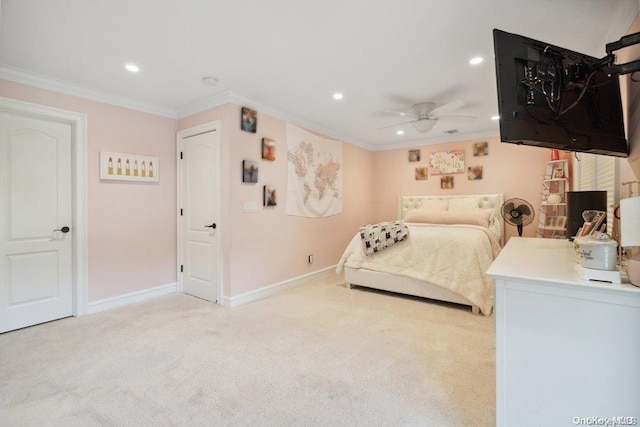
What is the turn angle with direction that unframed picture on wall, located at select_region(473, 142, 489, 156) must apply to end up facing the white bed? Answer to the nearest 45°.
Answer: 0° — it already faces it

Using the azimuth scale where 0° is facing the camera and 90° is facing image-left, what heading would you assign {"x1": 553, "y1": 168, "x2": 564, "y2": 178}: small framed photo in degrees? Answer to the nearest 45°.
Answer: approximately 0°

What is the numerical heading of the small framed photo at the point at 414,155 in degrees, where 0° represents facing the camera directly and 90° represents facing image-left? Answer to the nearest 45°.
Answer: approximately 0°

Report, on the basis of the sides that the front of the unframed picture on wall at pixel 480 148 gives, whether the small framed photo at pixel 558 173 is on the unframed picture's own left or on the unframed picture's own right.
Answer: on the unframed picture's own left

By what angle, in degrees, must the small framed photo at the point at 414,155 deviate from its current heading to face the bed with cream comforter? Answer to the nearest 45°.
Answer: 0° — it already faces it

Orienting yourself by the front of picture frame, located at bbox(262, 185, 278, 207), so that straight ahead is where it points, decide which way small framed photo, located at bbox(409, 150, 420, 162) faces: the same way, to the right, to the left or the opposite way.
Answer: to the right

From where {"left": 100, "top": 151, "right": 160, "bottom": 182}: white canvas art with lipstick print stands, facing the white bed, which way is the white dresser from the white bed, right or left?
right

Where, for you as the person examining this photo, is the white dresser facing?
facing to the left of the viewer
